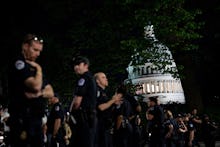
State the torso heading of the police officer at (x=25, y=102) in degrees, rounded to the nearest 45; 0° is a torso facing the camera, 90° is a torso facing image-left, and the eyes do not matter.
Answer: approximately 315°

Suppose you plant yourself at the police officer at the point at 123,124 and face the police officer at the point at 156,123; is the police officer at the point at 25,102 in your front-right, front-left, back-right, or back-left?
back-right

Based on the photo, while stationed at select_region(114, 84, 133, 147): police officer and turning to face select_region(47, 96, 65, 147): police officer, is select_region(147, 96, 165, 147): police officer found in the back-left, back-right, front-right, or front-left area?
back-right

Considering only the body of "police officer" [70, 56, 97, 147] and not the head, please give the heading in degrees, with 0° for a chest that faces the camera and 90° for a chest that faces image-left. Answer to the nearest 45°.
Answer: approximately 90°
